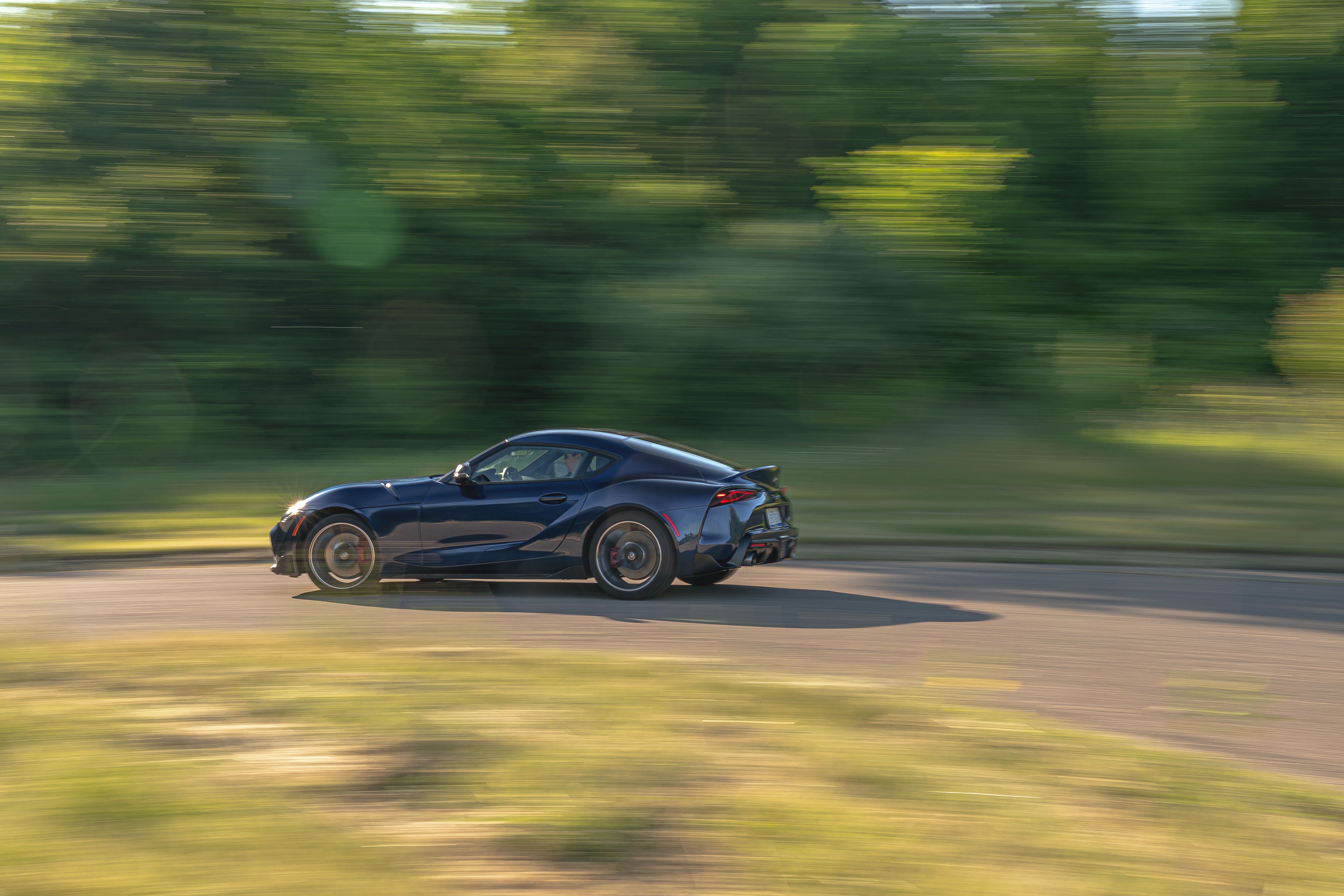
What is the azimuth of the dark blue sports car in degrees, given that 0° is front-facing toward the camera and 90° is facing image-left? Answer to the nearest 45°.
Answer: approximately 90°
